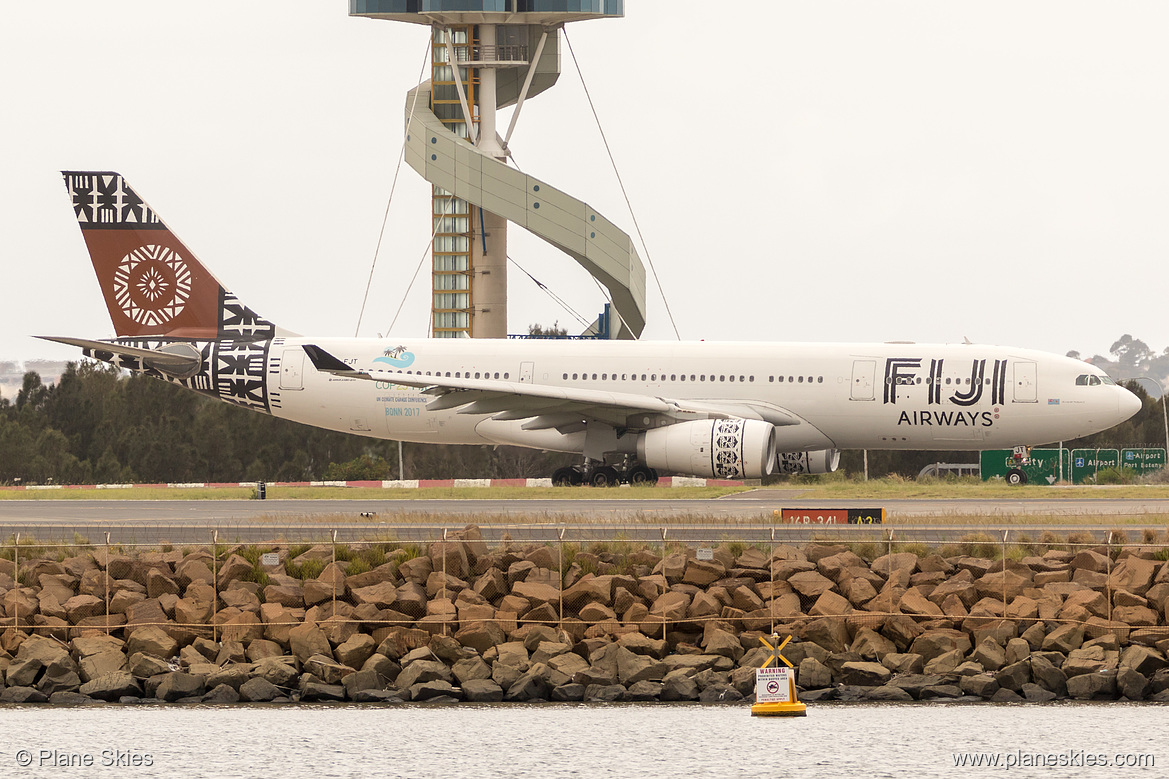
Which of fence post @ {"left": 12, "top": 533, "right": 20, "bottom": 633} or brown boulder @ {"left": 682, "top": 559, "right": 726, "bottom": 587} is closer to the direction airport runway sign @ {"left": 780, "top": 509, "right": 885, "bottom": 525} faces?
the brown boulder

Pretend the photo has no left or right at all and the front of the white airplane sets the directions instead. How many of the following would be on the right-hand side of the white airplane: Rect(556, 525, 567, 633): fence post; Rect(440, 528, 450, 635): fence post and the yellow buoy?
3

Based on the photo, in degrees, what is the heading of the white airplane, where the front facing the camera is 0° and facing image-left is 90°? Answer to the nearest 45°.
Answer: approximately 270°

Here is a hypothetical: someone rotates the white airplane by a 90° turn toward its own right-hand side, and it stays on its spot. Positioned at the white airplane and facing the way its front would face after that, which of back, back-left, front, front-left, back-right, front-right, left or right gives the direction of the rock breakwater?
front

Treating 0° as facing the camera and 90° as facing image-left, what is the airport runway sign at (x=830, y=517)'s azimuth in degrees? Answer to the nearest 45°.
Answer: approximately 0°

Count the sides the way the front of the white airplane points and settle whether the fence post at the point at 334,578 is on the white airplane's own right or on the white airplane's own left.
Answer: on the white airplane's own right

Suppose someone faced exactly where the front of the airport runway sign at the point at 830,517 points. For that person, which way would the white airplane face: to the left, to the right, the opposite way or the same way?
to the left

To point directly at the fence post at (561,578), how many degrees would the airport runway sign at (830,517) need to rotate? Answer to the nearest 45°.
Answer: approximately 45° to its right

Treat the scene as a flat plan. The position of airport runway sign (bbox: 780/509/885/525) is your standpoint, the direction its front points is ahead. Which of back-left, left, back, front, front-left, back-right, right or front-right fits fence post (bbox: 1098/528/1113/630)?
front-left

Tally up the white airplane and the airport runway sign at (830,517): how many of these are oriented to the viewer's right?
1

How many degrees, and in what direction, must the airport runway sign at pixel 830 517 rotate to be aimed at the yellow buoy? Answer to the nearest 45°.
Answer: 0° — it already faces it

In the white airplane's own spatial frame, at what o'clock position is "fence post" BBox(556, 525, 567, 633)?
The fence post is roughly at 3 o'clock from the white airplane.

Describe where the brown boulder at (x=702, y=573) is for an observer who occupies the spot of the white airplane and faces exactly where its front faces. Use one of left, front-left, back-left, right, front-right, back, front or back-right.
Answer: right

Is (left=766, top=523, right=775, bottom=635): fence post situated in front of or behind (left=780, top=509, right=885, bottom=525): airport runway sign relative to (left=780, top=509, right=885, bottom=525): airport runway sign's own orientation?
in front

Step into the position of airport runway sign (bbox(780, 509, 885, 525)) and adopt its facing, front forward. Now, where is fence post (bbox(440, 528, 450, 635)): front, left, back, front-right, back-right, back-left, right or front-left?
front-right

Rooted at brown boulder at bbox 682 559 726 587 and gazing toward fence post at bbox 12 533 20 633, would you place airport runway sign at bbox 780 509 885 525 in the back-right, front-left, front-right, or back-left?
back-right
